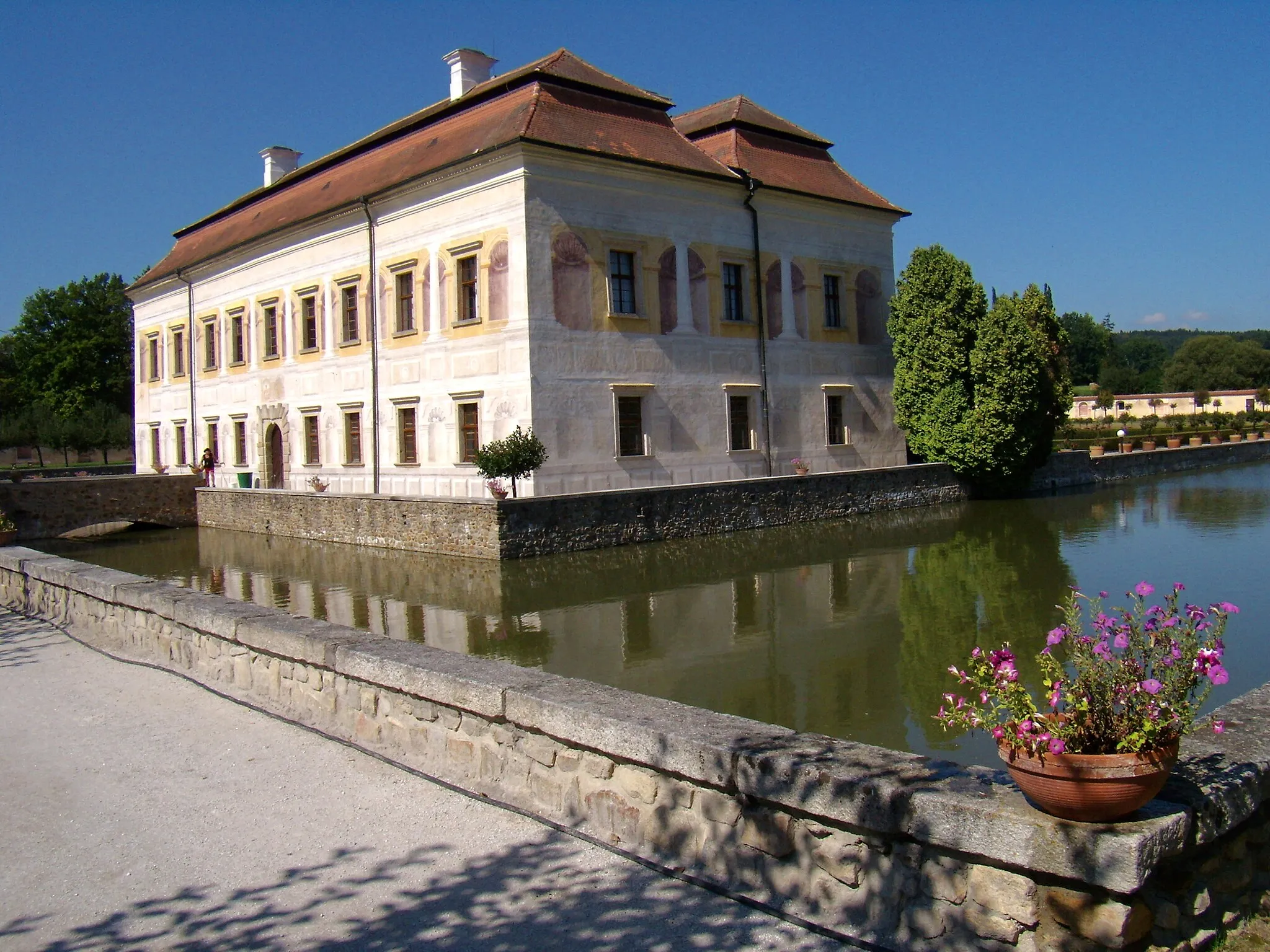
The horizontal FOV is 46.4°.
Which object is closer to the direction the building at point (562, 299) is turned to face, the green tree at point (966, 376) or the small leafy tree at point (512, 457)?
the small leafy tree

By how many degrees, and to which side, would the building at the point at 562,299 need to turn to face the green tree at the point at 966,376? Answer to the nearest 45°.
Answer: approximately 135° to its left

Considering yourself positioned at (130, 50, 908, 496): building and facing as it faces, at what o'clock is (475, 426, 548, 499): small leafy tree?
The small leafy tree is roughly at 11 o'clock from the building.

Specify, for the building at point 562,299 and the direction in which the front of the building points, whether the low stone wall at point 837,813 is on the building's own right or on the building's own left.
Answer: on the building's own left

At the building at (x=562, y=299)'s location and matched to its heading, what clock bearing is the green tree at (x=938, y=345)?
The green tree is roughly at 7 o'clock from the building.

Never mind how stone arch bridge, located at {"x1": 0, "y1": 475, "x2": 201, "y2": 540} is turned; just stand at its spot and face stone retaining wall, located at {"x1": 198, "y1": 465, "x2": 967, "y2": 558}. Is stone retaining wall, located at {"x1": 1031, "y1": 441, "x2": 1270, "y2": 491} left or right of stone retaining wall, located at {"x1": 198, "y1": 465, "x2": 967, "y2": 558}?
left

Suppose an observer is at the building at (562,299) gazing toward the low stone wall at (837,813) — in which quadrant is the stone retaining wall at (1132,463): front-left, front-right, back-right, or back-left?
back-left

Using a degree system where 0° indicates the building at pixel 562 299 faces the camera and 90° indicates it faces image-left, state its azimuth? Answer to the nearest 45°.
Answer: approximately 45°

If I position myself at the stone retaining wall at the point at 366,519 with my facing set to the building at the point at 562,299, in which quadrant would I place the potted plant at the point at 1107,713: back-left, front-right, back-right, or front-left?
back-right
